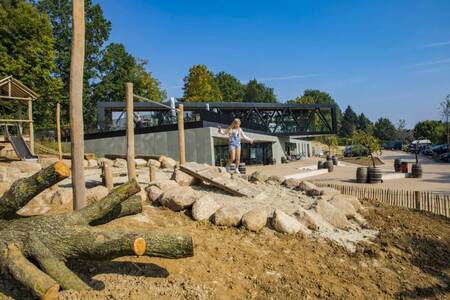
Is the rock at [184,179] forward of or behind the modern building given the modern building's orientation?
forward

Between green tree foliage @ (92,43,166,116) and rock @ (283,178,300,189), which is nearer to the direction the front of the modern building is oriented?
the rock

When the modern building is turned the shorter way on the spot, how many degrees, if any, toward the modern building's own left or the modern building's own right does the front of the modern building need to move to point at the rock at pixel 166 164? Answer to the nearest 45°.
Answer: approximately 45° to the modern building's own right

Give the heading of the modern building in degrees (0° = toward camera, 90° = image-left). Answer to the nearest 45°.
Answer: approximately 315°

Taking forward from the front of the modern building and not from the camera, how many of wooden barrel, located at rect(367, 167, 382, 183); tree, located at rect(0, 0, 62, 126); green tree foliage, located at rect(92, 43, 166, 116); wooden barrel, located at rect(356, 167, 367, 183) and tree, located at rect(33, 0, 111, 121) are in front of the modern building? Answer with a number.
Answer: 2

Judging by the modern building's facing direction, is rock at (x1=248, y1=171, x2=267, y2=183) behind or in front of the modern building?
in front

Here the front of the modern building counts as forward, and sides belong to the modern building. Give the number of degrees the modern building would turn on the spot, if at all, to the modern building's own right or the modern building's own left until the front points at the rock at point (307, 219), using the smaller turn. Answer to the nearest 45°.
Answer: approximately 45° to the modern building's own right

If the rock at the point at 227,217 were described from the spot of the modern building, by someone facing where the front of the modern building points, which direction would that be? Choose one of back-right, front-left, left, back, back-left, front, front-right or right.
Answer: front-right

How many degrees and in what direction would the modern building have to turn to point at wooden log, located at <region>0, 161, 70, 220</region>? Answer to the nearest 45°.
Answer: approximately 45° to its right

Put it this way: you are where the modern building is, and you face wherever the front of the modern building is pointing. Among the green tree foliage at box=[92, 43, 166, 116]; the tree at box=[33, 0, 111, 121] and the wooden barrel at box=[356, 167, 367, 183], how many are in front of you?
1

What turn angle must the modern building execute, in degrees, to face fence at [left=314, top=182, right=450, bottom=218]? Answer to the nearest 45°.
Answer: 0° — it already faces it

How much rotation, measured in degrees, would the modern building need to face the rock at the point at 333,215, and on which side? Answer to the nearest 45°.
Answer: approximately 45° to its right
